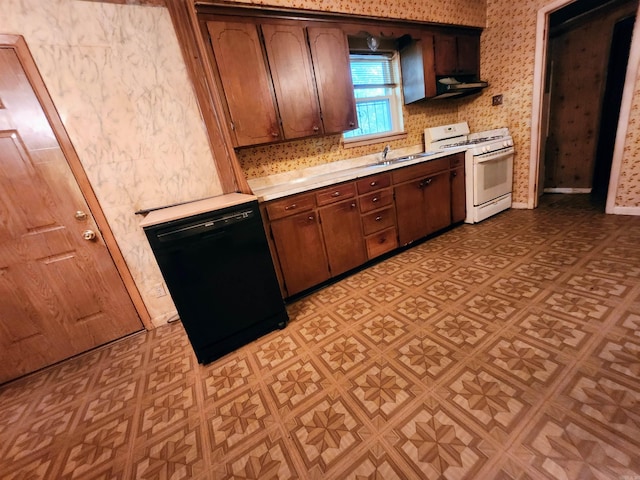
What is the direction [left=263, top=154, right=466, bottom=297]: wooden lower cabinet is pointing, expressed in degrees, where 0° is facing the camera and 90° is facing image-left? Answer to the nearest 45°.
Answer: approximately 315°

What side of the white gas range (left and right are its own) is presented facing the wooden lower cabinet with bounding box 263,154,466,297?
right

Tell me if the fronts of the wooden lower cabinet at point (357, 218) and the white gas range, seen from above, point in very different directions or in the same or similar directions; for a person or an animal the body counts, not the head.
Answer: same or similar directions

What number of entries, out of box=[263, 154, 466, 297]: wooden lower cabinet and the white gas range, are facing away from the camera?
0

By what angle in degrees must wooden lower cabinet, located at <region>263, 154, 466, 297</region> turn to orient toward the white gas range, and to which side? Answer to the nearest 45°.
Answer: approximately 90° to its left

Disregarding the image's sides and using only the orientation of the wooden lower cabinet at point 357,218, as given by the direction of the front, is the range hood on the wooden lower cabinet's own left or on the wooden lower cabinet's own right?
on the wooden lower cabinet's own left

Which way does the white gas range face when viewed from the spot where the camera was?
facing the viewer and to the right of the viewer

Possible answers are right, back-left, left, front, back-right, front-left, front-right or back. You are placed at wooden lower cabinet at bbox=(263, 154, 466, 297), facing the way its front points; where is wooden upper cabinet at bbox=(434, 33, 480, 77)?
left

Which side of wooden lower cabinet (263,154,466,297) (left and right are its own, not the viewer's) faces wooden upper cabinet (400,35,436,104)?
left

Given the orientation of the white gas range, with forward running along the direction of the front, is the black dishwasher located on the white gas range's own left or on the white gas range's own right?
on the white gas range's own right
